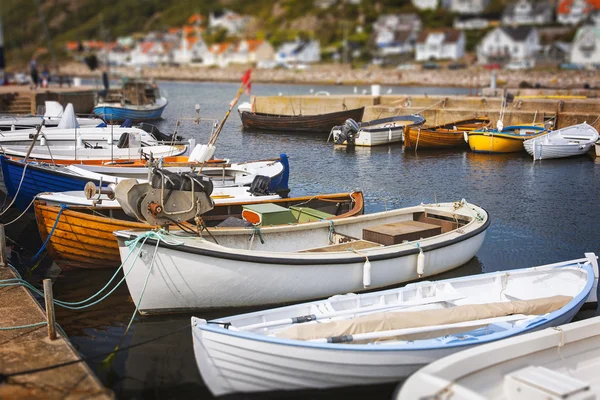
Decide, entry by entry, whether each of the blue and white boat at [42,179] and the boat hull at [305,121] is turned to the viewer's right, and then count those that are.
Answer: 1

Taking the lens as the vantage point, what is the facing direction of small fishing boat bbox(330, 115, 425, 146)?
facing away from the viewer and to the right of the viewer

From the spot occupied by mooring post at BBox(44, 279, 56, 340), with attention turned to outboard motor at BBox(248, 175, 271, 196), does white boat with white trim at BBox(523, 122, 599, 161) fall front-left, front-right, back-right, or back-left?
front-right

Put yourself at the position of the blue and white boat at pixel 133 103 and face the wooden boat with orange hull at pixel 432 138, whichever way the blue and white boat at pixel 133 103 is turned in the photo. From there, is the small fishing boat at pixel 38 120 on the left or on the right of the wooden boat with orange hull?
right

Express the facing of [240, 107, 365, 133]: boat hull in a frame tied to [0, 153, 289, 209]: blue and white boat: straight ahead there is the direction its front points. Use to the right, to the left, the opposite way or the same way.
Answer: the opposite way

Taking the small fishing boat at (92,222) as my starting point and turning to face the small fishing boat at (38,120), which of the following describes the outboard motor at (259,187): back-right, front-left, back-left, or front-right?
front-right
